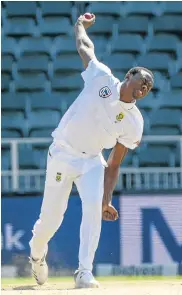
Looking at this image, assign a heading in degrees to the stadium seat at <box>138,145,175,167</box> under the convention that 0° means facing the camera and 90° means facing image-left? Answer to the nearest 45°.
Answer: approximately 0°

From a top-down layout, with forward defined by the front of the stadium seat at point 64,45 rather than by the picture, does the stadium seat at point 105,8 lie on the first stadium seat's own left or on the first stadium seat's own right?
on the first stadium seat's own left

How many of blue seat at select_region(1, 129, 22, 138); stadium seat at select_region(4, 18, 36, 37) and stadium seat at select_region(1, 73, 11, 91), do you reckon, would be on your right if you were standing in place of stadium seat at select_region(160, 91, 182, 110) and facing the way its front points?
3

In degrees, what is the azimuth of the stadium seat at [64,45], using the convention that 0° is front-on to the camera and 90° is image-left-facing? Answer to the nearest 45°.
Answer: approximately 0°

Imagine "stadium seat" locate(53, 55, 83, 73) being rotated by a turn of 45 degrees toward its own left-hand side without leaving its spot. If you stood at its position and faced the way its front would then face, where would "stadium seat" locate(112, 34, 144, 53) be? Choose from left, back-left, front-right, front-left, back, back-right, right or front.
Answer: front-left

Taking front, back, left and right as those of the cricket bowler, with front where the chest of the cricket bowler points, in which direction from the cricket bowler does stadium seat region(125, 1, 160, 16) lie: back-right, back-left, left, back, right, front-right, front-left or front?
back-left

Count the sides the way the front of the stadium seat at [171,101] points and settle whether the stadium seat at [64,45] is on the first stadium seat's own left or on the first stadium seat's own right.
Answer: on the first stadium seat's own right
